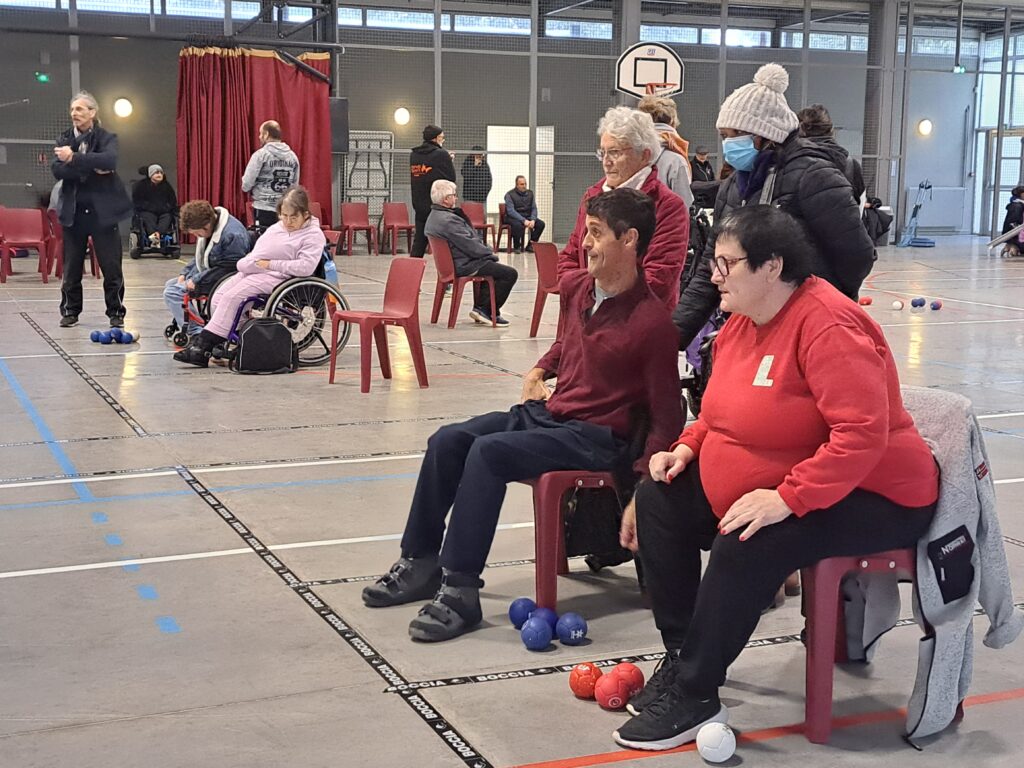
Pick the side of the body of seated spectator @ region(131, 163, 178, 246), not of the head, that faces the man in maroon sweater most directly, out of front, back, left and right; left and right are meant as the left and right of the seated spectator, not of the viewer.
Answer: front

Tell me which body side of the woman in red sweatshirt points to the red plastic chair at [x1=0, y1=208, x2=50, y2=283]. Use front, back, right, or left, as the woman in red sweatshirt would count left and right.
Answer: right

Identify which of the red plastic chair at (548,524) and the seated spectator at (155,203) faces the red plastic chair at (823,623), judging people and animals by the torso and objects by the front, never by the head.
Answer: the seated spectator

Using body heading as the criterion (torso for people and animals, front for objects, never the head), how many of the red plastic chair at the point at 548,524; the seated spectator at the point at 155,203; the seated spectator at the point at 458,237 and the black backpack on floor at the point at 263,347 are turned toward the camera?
2

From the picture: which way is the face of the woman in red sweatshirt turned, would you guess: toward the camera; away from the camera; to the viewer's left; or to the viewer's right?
to the viewer's left

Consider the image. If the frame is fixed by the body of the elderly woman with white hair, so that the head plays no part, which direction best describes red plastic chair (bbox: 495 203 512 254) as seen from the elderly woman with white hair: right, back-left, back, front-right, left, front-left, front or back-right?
back-right

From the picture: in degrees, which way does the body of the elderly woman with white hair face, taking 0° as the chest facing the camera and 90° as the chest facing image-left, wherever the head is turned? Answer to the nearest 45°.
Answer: approximately 45°

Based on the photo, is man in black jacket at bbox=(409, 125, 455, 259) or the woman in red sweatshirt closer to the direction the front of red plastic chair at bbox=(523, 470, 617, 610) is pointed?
the man in black jacket

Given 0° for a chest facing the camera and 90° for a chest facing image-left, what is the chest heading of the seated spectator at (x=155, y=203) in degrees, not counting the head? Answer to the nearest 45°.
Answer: approximately 0°
